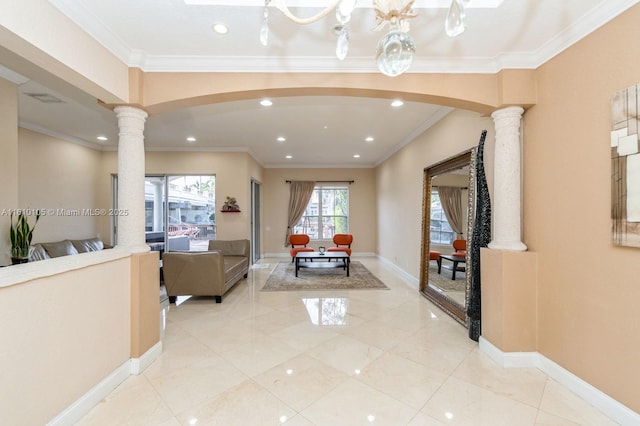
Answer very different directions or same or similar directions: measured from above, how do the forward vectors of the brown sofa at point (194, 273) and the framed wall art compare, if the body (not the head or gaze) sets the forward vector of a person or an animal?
very different directions

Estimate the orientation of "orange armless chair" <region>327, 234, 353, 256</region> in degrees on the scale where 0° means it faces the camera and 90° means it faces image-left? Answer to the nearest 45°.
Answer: approximately 45°

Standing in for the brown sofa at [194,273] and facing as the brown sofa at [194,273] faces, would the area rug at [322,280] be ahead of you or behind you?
ahead

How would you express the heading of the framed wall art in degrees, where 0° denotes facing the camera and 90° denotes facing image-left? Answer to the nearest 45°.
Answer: approximately 45°

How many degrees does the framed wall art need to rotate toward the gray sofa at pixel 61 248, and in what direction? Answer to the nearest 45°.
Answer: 0° — it already faces it

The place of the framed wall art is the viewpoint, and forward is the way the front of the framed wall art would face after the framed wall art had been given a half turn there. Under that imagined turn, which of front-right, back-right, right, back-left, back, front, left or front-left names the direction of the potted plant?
back

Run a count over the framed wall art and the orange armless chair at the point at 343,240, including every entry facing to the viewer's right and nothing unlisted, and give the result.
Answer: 0

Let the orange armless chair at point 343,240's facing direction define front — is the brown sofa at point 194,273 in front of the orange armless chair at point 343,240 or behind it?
in front

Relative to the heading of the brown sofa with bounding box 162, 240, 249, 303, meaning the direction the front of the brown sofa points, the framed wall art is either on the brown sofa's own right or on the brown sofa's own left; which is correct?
on the brown sofa's own right

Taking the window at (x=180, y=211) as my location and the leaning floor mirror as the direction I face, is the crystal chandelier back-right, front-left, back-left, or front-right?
front-right

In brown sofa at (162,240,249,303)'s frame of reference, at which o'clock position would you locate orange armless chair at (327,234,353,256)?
The orange armless chair is roughly at 11 o'clock from the brown sofa.

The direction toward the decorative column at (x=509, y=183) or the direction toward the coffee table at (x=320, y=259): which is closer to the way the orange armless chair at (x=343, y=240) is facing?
the coffee table

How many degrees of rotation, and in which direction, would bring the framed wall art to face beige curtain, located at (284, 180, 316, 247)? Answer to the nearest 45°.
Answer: approximately 45° to its right

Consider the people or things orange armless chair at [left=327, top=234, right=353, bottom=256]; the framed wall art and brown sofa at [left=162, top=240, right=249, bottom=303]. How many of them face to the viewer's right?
1

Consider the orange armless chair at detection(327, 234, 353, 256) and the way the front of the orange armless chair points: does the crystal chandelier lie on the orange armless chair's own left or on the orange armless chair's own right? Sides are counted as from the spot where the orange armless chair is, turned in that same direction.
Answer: on the orange armless chair's own left
